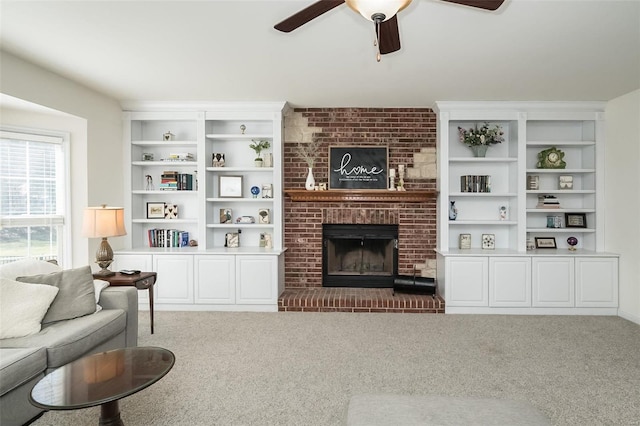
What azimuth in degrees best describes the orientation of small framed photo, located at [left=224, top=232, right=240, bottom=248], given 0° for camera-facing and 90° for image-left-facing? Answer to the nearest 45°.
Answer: approximately 0°

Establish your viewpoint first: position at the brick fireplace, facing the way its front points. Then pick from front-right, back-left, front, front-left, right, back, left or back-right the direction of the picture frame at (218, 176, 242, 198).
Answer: right

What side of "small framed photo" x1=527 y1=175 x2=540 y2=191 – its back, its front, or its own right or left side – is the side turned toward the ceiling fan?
front

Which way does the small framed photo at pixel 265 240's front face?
toward the camera

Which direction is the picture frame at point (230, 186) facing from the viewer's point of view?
toward the camera

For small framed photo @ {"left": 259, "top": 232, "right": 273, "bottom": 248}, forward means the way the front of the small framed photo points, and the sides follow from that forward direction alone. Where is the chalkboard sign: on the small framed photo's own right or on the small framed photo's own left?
on the small framed photo's own left

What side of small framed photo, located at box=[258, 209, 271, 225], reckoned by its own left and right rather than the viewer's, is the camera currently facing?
front

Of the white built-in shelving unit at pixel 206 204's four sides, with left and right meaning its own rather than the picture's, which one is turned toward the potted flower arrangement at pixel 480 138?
left

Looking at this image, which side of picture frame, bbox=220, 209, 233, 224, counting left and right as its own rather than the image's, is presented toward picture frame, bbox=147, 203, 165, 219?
right

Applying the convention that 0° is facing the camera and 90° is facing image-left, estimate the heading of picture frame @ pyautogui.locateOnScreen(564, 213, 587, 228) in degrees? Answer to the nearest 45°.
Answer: approximately 0°

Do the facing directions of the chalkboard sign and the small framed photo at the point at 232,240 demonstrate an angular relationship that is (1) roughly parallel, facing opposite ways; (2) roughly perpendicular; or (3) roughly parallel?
roughly parallel

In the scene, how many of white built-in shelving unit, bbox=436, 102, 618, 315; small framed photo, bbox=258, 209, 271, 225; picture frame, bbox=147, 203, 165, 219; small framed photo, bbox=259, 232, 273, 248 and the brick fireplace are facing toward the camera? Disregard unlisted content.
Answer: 5

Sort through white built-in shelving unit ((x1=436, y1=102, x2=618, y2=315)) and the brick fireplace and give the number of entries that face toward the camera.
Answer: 2

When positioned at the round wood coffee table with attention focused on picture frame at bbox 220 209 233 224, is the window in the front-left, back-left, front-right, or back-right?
front-left

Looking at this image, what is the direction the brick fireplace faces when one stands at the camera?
facing the viewer
